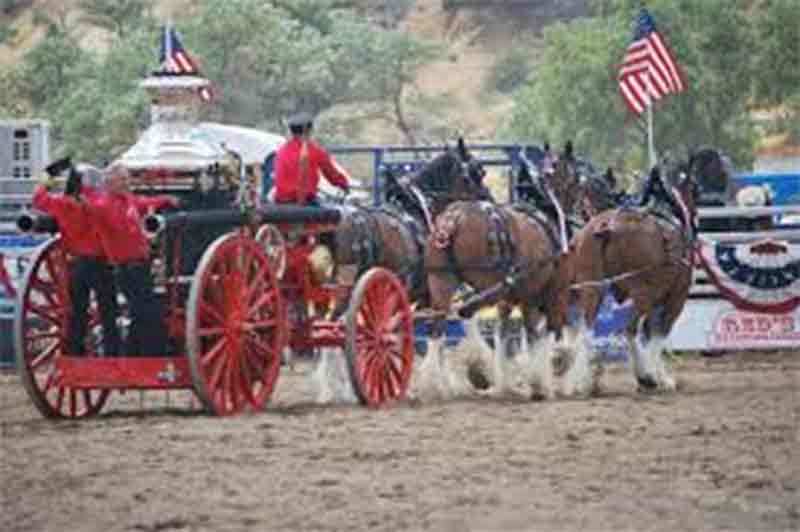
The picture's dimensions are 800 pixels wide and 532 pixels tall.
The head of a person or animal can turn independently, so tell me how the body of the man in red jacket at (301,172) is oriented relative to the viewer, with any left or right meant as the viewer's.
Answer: facing away from the viewer and to the right of the viewer

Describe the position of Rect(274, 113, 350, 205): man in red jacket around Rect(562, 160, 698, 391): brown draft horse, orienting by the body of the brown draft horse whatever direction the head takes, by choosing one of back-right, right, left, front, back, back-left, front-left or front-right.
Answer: back

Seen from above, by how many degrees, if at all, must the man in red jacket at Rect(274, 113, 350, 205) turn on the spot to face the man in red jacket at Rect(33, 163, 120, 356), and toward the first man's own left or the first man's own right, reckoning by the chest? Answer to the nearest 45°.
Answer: approximately 180°

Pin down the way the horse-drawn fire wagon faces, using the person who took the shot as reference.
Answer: facing away from the viewer and to the right of the viewer

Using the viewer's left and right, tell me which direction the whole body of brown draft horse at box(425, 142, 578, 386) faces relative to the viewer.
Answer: facing away from the viewer and to the right of the viewer

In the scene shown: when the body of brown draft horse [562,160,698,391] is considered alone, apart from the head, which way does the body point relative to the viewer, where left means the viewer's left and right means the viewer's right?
facing away from the viewer and to the right of the viewer
